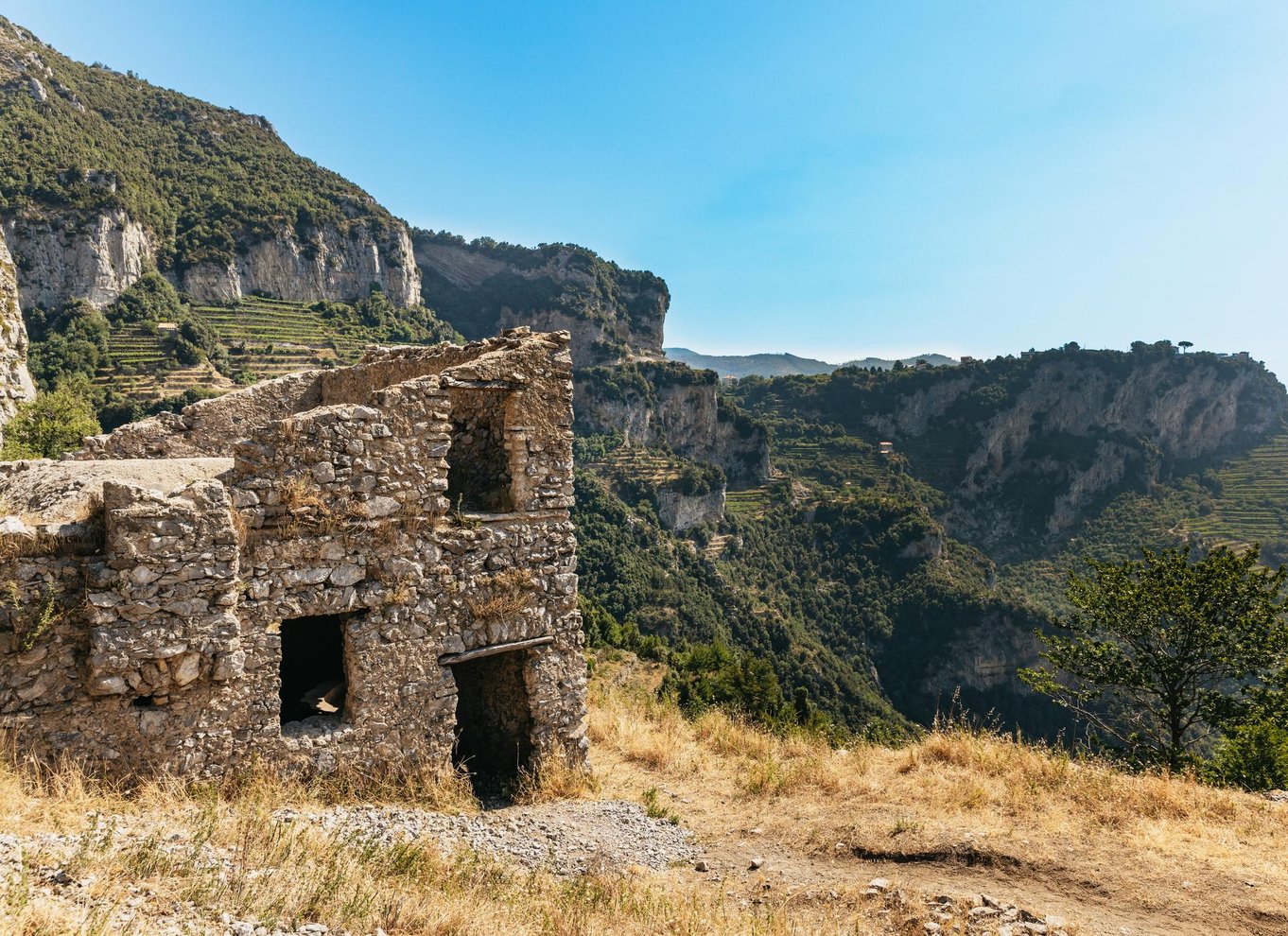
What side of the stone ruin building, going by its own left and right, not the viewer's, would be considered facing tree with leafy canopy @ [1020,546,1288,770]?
left

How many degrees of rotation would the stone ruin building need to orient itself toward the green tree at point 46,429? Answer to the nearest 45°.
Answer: approximately 180°

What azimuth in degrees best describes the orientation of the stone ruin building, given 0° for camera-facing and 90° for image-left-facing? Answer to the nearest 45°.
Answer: approximately 0°
